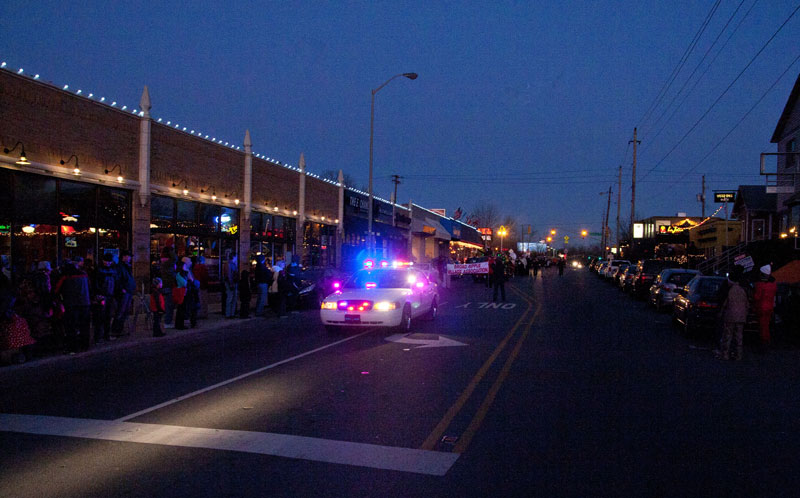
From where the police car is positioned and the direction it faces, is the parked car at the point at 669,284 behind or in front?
behind

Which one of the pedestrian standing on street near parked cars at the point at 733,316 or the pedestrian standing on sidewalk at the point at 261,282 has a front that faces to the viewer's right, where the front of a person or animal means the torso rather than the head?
the pedestrian standing on sidewalk at the point at 261,282

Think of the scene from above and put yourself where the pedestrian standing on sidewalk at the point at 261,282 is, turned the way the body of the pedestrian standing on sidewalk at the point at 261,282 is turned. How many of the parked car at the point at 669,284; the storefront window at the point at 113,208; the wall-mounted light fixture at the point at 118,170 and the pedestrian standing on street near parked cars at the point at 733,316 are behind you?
2

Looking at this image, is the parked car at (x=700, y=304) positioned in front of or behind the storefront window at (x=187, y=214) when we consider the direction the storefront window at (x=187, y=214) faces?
in front

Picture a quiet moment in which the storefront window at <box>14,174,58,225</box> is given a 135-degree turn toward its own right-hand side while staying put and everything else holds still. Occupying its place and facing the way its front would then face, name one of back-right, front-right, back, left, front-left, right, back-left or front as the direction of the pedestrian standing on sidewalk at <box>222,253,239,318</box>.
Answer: back

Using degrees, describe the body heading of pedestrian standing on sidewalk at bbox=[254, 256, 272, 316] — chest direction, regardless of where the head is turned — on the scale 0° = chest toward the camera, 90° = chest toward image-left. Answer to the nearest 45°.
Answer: approximately 270°

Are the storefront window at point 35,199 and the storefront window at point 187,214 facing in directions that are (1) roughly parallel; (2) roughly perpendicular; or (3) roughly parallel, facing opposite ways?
roughly parallel

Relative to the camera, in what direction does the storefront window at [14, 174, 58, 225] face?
facing the viewer and to the right of the viewer

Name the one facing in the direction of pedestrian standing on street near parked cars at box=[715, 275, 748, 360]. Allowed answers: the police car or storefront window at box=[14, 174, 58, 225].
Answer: the storefront window

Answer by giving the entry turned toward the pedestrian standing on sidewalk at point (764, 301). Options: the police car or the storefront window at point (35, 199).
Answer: the storefront window

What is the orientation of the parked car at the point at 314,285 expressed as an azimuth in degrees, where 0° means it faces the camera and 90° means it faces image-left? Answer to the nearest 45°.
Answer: approximately 45°

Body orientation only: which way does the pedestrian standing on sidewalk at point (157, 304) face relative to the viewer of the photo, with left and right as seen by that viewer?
facing to the right of the viewer

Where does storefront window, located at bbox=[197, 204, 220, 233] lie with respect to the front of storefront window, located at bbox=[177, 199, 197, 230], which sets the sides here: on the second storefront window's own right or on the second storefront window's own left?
on the second storefront window's own left

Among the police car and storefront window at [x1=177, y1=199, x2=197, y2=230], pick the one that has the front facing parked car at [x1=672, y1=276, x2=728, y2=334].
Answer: the storefront window
